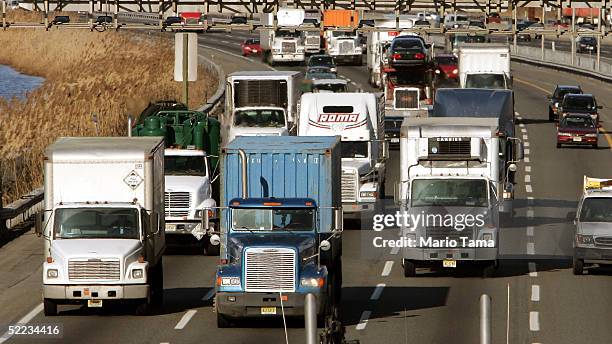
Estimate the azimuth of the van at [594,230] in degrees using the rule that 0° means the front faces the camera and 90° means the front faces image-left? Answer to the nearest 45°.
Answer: approximately 0°

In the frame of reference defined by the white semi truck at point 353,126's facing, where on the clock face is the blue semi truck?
The blue semi truck is roughly at 12 o'clock from the white semi truck.

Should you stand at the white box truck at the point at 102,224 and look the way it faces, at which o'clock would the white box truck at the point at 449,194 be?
The white box truck at the point at 449,194 is roughly at 8 o'clock from the white box truck at the point at 102,224.

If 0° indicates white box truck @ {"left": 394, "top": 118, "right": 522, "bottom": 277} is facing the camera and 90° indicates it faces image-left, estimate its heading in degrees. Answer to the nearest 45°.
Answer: approximately 0°

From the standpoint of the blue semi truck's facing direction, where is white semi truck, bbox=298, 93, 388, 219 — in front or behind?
behind

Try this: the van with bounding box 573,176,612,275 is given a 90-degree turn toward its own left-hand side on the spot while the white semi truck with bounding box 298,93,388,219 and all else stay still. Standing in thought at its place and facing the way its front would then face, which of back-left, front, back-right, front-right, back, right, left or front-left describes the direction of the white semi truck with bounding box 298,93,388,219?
back-left
